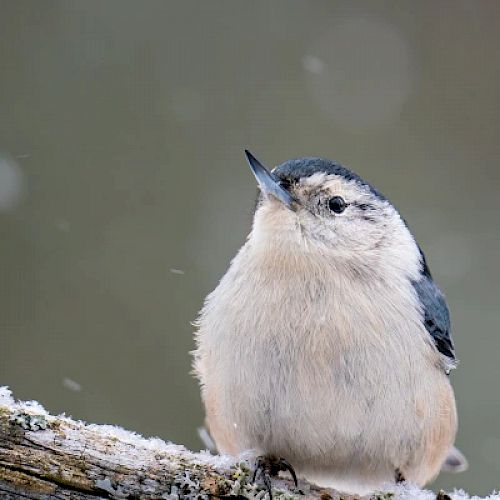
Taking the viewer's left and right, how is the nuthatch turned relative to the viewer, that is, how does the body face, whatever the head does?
facing the viewer and to the left of the viewer
